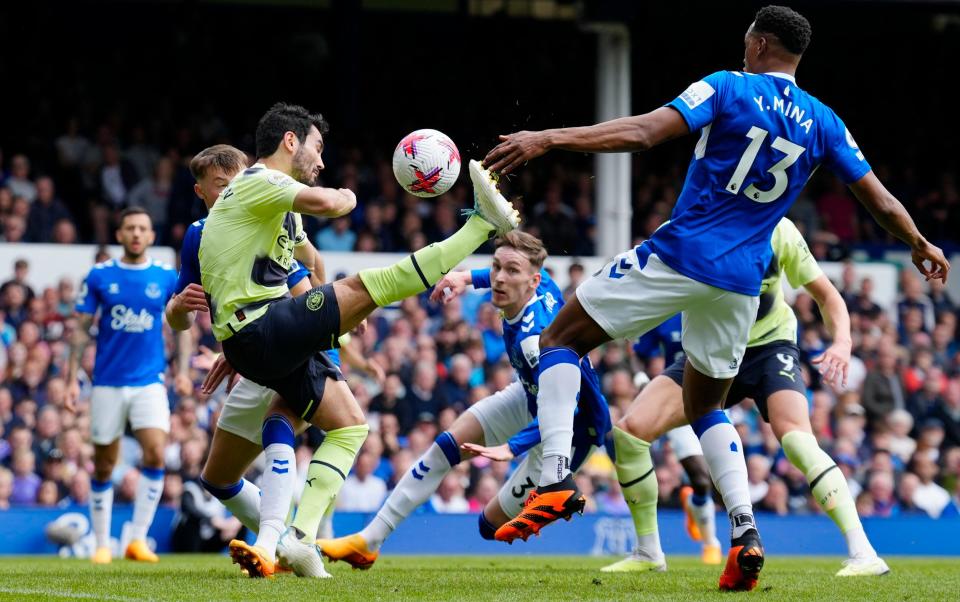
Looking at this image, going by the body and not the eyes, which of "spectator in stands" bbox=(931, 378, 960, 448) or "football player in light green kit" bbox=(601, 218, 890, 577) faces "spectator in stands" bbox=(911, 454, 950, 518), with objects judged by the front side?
"spectator in stands" bbox=(931, 378, 960, 448)

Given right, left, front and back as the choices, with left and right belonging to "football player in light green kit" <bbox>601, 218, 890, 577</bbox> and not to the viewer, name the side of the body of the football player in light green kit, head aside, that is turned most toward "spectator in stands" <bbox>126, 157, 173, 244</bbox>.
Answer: right

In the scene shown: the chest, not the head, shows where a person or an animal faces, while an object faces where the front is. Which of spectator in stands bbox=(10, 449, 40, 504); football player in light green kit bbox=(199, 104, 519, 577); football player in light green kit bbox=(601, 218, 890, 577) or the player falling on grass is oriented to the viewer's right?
football player in light green kit bbox=(199, 104, 519, 577)

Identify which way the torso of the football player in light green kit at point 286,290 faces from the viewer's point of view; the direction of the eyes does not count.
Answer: to the viewer's right

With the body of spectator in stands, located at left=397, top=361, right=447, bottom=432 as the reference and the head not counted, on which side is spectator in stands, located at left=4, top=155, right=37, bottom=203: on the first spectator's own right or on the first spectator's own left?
on the first spectator's own right

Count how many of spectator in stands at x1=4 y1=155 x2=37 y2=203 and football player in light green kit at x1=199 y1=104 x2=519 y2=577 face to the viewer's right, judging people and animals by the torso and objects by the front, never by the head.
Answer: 1

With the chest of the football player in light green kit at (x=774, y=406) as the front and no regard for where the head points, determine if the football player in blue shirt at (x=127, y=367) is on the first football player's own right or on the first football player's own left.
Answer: on the first football player's own right

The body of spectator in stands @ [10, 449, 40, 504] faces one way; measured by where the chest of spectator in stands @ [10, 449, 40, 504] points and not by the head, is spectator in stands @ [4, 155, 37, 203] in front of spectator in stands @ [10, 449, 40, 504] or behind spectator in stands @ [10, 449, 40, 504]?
behind

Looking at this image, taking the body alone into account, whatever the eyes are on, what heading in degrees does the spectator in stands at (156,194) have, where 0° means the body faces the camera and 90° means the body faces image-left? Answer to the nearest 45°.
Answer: approximately 0°

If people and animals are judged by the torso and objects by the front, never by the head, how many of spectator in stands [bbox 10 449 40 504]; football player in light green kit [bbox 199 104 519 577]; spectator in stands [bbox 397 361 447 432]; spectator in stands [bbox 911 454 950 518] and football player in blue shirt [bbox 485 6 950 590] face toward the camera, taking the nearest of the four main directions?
3

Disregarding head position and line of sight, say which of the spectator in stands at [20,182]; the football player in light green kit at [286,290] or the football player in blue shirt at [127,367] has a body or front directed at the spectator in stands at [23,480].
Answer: the spectator in stands at [20,182]

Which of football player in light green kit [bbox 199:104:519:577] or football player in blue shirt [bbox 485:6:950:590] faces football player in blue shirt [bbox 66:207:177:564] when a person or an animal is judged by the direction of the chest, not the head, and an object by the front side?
football player in blue shirt [bbox 485:6:950:590]
